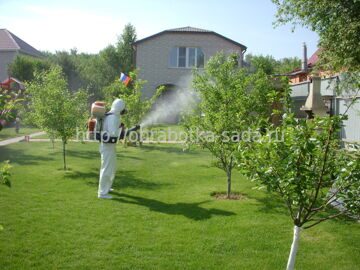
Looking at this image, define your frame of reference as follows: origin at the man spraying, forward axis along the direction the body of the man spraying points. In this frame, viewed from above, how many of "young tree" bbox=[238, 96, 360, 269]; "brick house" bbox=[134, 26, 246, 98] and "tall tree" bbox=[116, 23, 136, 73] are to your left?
2

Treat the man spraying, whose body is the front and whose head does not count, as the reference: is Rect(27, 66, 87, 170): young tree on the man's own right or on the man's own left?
on the man's own left

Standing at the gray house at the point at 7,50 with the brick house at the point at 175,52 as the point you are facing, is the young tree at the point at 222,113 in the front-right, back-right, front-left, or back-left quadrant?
front-right

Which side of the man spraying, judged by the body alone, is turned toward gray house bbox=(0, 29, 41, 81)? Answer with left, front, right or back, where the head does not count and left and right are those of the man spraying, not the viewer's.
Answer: left

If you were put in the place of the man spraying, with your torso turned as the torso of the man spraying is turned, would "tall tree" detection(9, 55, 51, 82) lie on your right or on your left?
on your left

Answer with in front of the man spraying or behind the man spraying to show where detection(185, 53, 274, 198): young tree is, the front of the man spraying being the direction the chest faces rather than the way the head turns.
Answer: in front

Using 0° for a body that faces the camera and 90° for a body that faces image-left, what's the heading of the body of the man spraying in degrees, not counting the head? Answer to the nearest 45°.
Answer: approximately 270°

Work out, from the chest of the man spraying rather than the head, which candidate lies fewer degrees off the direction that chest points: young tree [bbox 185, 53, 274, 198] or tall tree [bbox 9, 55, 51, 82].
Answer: the young tree

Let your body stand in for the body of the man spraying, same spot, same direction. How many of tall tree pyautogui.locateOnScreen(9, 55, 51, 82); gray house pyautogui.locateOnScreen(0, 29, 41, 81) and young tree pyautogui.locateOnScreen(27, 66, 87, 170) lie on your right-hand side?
0

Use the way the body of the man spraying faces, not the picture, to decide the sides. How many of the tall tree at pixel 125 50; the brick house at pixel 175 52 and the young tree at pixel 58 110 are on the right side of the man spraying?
0

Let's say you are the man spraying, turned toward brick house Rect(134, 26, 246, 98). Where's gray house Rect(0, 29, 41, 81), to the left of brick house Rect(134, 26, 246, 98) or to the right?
left

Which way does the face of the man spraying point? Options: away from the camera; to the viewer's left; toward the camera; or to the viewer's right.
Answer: to the viewer's right
